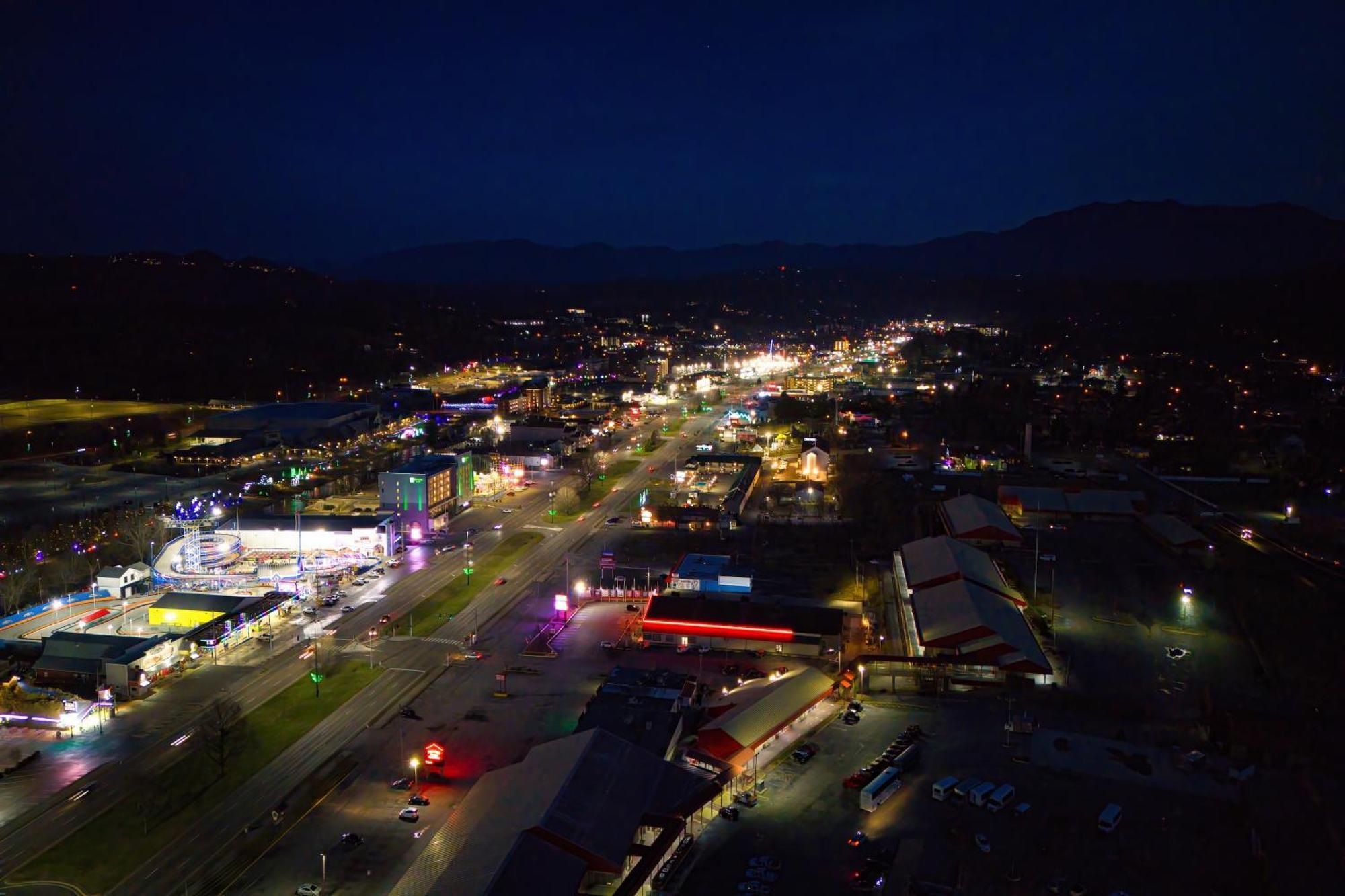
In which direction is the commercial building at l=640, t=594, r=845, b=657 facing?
toward the camera

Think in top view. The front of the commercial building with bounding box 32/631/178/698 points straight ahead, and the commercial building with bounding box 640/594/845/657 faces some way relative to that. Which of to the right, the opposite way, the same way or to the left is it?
to the right

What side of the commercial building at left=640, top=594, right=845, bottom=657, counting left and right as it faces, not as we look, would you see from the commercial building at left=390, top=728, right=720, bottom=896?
front

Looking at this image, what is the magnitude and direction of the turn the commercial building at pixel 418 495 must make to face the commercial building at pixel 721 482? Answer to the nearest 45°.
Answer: approximately 45° to its left

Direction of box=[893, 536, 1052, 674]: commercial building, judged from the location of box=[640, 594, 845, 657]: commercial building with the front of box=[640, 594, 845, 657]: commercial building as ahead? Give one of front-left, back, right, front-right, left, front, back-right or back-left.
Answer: left

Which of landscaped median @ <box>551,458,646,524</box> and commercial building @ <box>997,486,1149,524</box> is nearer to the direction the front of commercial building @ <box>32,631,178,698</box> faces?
the commercial building

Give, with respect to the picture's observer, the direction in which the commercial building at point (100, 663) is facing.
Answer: facing the viewer and to the right of the viewer

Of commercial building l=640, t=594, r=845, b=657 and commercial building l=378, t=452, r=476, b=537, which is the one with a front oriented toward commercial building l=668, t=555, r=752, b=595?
commercial building l=378, t=452, r=476, b=537

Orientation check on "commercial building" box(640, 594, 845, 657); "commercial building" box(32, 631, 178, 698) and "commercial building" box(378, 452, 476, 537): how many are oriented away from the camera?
0

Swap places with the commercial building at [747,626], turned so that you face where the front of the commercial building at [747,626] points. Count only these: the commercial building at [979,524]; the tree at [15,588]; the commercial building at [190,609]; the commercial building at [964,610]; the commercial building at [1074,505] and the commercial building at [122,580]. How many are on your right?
3

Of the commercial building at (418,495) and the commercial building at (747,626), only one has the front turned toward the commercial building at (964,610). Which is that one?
the commercial building at (418,495)

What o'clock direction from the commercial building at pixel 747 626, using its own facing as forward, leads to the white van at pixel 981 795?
The white van is roughly at 11 o'clock from the commercial building.

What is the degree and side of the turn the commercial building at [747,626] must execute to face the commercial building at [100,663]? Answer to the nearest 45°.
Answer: approximately 90° to its right

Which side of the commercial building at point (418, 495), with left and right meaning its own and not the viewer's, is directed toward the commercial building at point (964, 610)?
front

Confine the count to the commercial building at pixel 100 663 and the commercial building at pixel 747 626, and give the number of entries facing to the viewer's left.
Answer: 0
